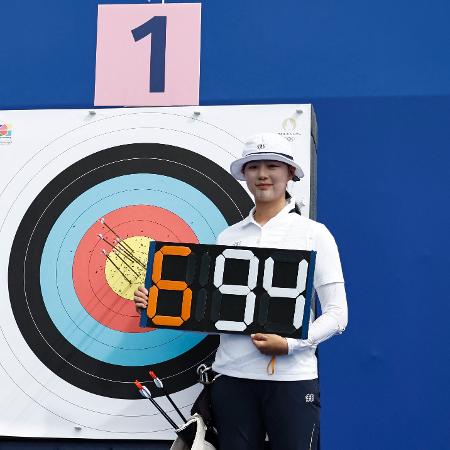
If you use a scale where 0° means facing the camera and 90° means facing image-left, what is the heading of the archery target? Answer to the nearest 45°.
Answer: approximately 0°

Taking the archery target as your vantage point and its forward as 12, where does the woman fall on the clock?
The woman is roughly at 11 o'clock from the archery target.
